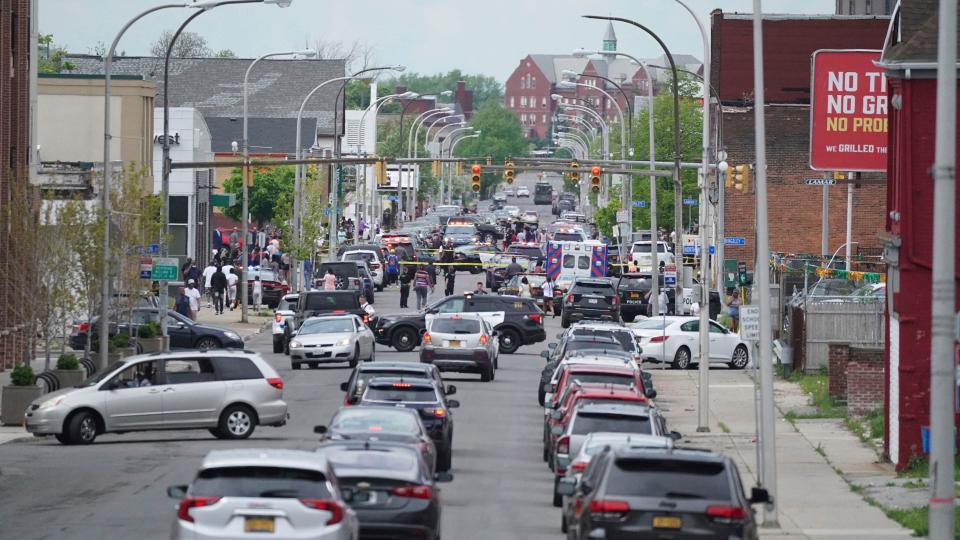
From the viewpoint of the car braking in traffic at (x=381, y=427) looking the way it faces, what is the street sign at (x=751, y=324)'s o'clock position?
The street sign is roughly at 2 o'clock from the car braking in traffic.

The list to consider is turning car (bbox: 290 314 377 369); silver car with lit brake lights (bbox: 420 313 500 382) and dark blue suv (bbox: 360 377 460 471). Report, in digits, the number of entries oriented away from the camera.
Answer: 2

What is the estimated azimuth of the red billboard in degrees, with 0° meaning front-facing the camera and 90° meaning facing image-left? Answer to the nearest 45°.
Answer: approximately 0°

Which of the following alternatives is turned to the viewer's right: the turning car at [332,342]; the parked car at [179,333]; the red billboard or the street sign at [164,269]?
the parked car at [179,333]

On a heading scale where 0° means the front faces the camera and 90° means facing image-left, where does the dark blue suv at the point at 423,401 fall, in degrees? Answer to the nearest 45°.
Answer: approximately 180°

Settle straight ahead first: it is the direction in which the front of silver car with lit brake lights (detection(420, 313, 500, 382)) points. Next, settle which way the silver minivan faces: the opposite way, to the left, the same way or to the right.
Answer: to the left

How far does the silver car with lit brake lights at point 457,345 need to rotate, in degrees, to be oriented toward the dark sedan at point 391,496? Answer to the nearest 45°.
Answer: approximately 180°

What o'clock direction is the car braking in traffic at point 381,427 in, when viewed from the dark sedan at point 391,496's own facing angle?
The car braking in traffic is roughly at 12 o'clock from the dark sedan.

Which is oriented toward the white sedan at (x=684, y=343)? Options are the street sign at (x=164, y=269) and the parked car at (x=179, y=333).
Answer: the parked car

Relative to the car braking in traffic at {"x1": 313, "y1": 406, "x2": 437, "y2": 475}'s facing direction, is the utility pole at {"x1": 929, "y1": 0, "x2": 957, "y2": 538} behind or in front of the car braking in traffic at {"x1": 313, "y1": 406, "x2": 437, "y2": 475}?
behind

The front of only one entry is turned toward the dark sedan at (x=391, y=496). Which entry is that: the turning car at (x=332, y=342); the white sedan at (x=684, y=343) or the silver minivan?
the turning car

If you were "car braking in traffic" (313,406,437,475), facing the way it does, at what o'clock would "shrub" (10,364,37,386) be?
The shrub is roughly at 11 o'clock from the car braking in traffic.

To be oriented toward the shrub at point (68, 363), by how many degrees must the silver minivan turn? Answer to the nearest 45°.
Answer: approximately 90° to its right
